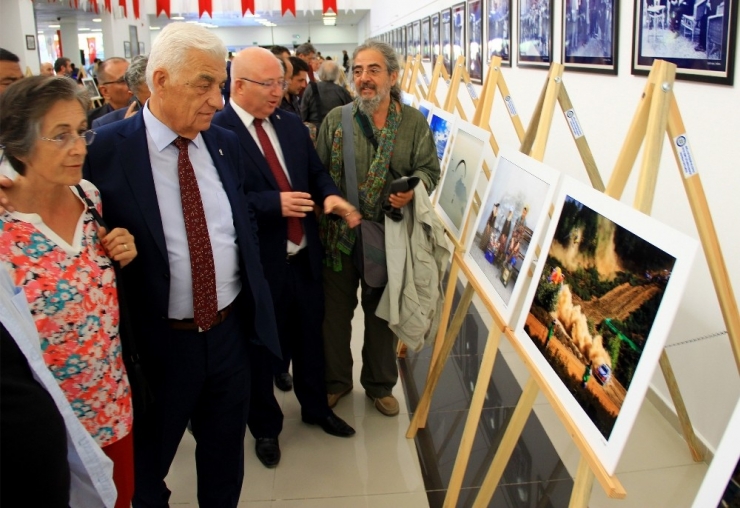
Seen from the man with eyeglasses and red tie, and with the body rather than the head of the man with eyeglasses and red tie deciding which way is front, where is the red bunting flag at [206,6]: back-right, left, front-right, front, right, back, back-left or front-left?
back-left

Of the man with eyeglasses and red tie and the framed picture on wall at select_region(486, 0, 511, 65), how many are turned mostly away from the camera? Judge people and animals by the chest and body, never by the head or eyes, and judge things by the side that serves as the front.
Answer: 0

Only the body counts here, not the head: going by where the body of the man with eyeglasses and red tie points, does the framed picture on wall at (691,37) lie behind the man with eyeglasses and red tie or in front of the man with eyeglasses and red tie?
in front

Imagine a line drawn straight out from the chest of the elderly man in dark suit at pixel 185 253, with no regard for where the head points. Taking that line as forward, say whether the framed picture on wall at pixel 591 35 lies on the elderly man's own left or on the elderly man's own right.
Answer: on the elderly man's own left

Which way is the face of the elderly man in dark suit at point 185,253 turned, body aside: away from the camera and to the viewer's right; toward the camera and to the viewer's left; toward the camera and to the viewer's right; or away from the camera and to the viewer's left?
toward the camera and to the viewer's right

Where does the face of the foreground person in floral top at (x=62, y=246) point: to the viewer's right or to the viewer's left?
to the viewer's right

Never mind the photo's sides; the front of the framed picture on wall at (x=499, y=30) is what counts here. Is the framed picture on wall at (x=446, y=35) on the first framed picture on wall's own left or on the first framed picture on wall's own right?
on the first framed picture on wall's own right

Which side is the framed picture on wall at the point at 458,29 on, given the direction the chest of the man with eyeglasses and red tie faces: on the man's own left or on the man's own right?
on the man's own left
